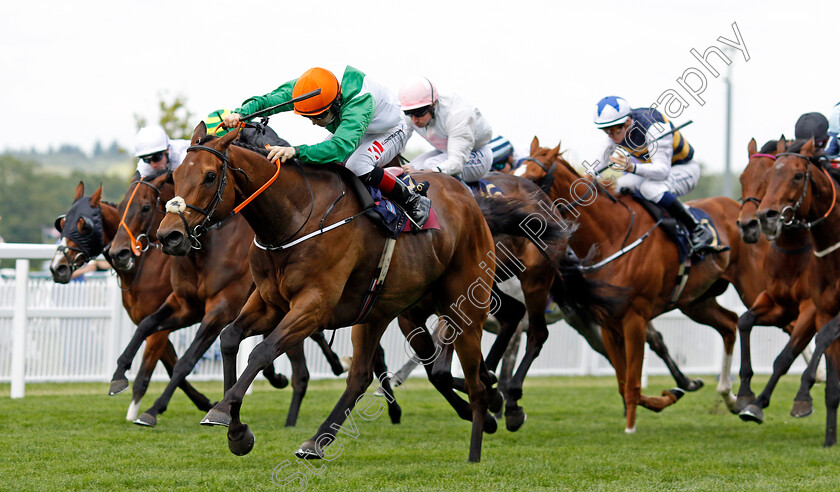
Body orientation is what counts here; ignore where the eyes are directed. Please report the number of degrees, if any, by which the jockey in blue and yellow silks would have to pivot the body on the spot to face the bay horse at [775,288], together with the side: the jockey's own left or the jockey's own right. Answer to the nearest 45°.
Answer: approximately 135° to the jockey's own left

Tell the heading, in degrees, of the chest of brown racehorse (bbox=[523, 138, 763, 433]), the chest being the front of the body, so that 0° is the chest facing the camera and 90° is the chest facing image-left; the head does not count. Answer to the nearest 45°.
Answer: approximately 45°

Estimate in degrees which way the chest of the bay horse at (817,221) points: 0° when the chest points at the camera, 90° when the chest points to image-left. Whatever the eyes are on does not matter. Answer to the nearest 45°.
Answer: approximately 45°

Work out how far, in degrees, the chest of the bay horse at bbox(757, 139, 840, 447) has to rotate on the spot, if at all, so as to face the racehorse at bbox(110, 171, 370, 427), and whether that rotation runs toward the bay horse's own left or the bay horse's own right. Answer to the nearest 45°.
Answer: approximately 45° to the bay horse's own right

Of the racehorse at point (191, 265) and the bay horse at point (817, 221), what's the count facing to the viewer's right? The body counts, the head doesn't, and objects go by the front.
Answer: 0

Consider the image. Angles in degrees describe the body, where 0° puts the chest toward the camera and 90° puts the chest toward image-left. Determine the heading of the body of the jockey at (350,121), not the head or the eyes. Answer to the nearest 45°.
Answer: approximately 45°
